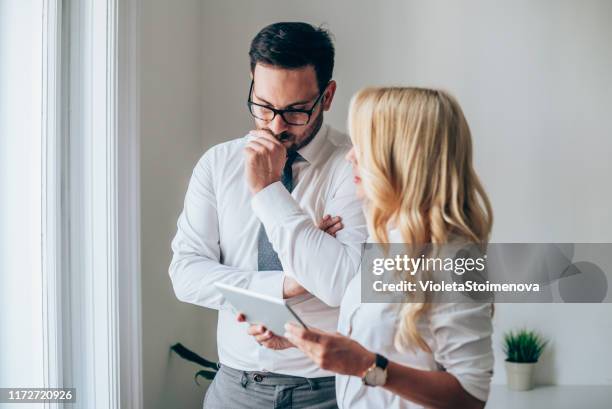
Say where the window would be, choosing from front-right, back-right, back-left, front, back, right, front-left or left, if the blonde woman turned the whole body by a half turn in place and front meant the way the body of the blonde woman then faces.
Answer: back-left

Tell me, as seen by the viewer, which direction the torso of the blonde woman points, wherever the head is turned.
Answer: to the viewer's left

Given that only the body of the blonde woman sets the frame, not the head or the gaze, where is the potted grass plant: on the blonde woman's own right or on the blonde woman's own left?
on the blonde woman's own right

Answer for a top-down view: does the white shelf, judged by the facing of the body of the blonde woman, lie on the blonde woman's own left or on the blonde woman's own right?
on the blonde woman's own right
